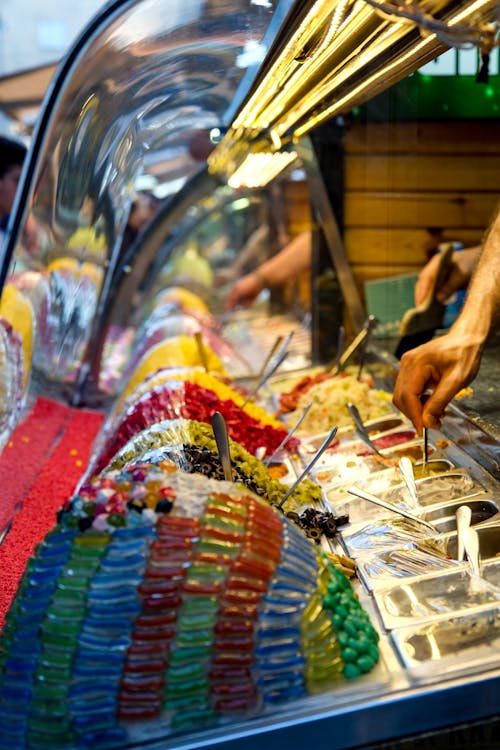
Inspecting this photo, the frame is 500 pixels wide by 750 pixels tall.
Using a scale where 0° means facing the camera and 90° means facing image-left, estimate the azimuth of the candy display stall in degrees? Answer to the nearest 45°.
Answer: approximately 90°
